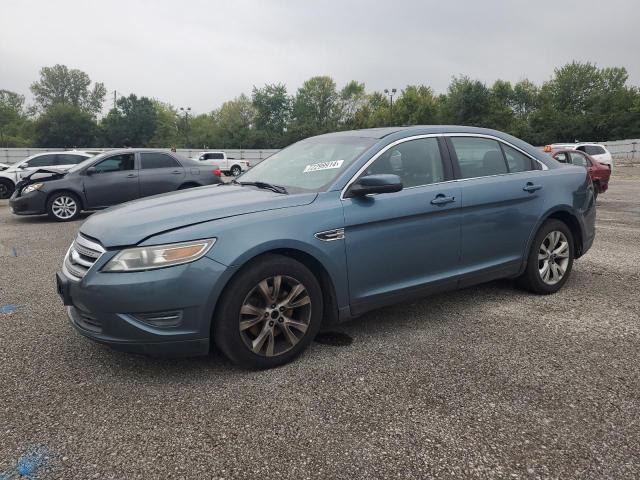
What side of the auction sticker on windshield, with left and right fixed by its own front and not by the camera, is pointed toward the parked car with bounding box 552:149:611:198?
back

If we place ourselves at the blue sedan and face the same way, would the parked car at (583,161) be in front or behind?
behind

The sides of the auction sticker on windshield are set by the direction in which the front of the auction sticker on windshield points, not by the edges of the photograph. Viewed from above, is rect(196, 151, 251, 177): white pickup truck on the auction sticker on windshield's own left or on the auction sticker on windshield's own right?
on the auction sticker on windshield's own right

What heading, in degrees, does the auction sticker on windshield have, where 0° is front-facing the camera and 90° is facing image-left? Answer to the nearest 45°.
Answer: approximately 45°

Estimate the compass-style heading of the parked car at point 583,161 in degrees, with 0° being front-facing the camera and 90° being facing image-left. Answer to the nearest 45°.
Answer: approximately 135°

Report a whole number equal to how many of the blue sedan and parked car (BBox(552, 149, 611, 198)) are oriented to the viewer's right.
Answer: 0

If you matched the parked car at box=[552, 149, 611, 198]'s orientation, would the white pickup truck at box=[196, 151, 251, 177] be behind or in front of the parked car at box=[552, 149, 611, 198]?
in front

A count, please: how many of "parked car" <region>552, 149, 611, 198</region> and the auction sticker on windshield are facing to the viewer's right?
0

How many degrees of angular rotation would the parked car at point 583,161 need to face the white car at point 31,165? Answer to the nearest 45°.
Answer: approximately 45° to its left

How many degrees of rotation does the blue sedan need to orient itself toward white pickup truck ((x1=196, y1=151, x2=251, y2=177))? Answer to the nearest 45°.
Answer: approximately 135° to its right
